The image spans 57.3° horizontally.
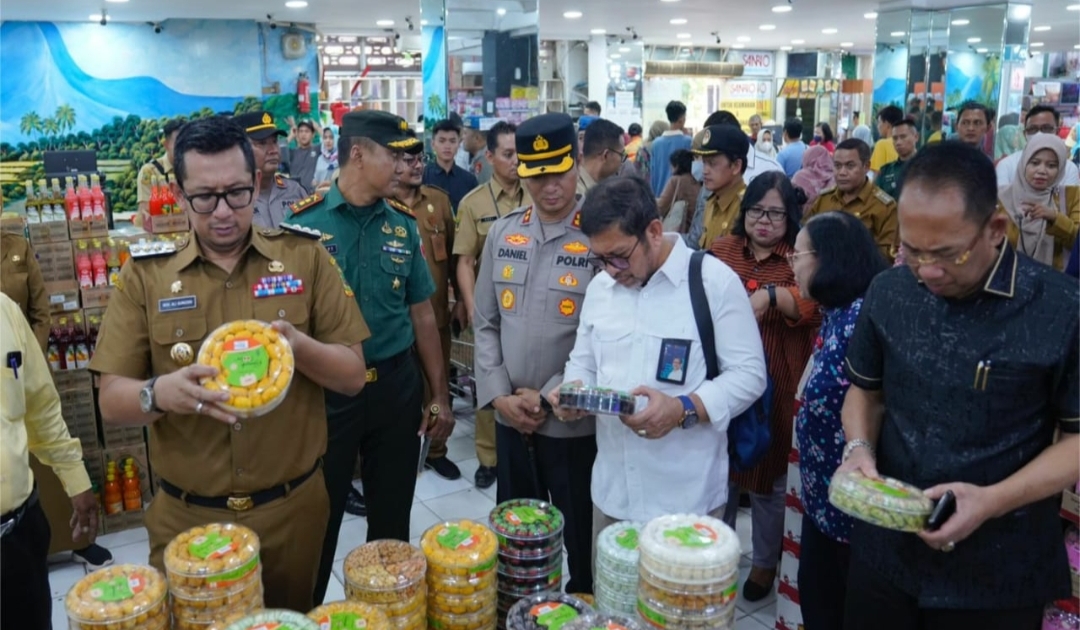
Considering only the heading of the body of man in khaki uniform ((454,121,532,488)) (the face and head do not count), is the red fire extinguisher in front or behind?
behind

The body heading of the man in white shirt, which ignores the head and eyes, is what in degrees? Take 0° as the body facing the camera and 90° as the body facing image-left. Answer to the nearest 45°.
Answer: approximately 45°

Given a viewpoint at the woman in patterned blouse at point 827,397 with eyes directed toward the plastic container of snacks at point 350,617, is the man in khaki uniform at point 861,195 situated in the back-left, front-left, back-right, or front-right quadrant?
back-right

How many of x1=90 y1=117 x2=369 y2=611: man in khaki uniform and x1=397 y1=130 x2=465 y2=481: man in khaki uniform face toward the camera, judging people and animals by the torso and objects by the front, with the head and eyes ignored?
2

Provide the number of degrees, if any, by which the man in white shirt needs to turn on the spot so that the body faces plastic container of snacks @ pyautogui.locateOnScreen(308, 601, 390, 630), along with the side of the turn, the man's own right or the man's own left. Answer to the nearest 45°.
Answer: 0° — they already face it

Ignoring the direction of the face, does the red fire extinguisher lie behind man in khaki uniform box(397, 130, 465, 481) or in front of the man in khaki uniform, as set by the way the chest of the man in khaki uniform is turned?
behind

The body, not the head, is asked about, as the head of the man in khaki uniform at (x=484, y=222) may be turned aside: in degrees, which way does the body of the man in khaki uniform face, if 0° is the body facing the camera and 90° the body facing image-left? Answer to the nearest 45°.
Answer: approximately 315°

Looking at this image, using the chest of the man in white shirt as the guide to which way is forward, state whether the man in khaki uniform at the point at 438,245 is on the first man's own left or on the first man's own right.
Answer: on the first man's own right

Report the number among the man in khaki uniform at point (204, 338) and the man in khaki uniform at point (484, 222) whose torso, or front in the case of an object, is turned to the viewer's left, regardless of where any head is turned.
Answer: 0

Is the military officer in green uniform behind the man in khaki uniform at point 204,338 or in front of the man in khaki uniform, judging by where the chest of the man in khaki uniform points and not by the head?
behind

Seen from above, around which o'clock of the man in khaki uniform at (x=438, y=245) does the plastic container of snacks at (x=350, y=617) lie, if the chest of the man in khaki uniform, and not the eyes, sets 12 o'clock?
The plastic container of snacks is roughly at 12 o'clock from the man in khaki uniform.
